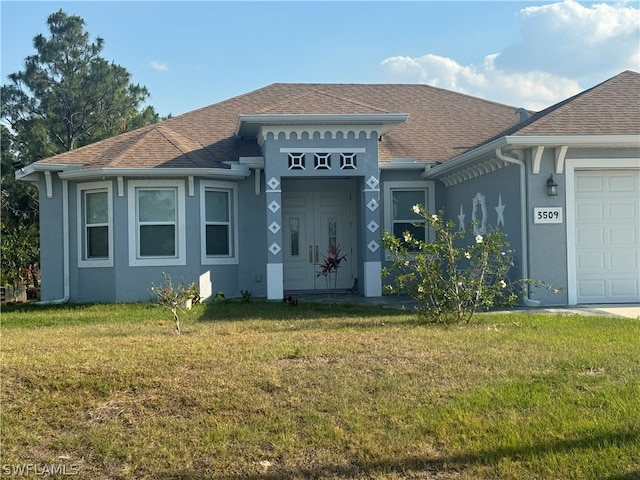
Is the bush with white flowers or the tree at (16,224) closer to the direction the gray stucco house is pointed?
the bush with white flowers

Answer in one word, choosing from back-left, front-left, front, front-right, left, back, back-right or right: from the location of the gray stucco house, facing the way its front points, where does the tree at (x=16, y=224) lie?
back-right

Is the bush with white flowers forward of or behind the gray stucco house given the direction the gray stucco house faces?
forward

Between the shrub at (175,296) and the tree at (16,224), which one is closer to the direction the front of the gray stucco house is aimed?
the shrub

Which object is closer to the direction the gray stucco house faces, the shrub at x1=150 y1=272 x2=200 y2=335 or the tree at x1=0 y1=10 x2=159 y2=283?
the shrub

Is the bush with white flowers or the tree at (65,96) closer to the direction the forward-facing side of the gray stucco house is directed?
the bush with white flowers

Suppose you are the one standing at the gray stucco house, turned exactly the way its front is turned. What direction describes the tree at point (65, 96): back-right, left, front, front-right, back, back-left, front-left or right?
back-right

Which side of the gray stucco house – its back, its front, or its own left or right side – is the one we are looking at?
front
